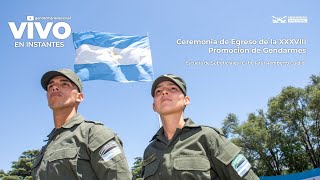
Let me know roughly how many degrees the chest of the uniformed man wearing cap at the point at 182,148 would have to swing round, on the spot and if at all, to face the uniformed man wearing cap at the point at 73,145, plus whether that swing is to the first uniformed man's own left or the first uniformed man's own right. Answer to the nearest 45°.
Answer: approximately 45° to the first uniformed man's own right

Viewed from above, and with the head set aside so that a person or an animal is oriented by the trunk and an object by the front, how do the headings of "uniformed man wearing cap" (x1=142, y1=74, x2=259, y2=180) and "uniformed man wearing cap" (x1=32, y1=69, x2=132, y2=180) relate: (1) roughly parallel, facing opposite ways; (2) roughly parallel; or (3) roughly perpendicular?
roughly parallel

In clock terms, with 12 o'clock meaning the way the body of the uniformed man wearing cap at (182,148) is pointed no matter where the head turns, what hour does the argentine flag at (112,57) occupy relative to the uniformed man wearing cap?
The argentine flag is roughly at 4 o'clock from the uniformed man wearing cap.

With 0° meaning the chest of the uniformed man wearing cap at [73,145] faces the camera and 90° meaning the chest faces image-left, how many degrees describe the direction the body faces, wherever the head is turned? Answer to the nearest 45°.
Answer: approximately 45°

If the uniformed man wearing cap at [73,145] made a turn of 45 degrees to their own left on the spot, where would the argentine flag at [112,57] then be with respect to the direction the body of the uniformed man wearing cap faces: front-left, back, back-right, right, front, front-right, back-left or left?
back

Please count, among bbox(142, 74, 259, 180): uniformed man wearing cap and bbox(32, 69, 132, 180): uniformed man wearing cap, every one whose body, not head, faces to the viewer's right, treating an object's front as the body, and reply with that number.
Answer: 0
